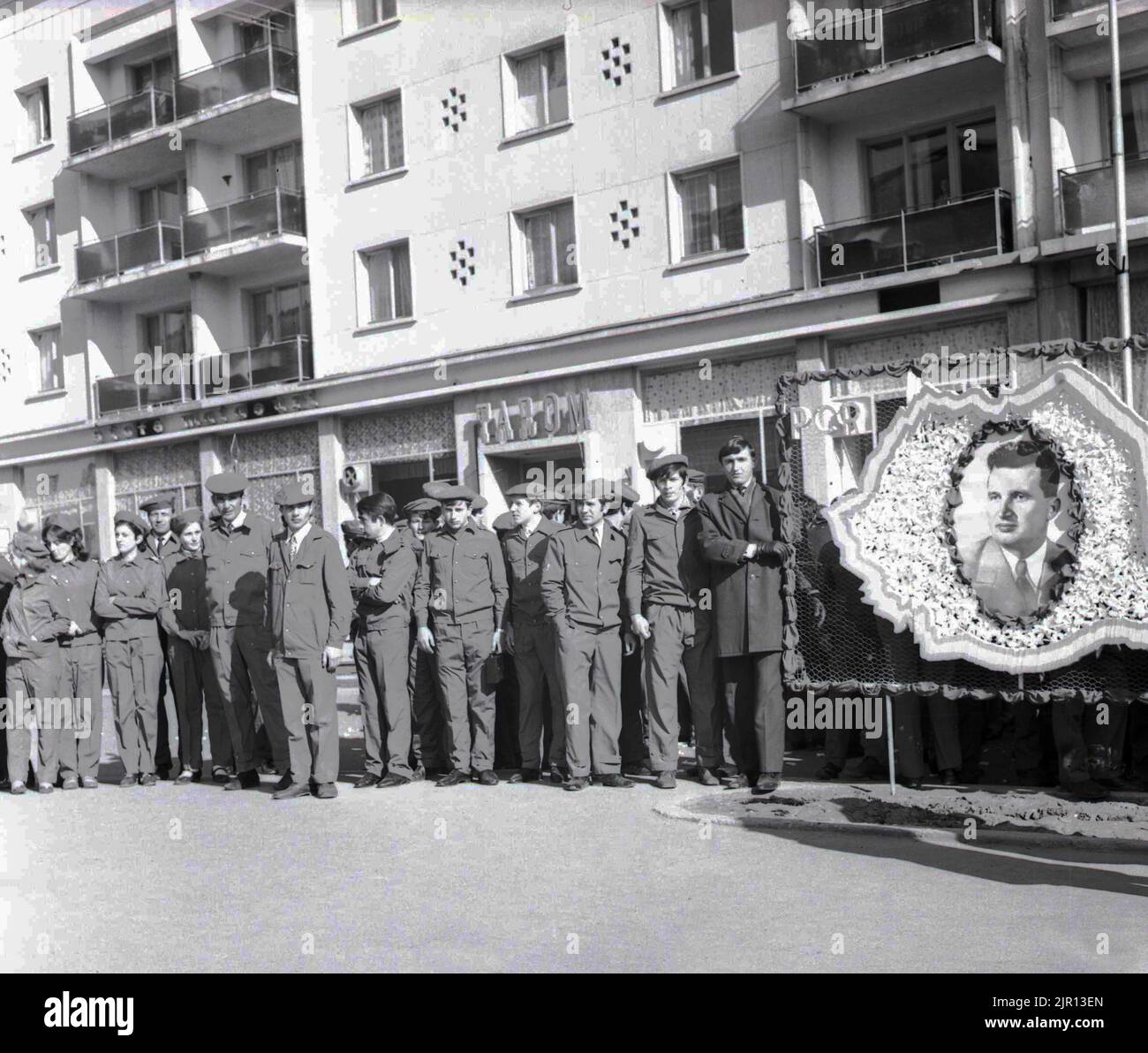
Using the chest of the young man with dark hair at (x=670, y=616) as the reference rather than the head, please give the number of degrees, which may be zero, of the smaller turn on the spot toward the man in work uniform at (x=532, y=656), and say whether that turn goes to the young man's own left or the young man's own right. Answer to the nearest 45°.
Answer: approximately 135° to the young man's own right

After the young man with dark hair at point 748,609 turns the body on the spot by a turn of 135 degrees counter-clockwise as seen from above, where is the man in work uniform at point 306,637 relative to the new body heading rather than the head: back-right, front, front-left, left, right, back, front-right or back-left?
back-left

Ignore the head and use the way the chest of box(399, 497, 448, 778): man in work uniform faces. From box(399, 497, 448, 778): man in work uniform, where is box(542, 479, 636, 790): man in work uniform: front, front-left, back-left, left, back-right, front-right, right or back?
front-left

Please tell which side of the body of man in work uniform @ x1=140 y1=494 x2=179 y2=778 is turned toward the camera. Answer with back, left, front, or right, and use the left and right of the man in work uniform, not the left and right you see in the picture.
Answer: front

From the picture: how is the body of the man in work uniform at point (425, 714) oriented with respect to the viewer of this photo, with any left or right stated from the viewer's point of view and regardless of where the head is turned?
facing the viewer

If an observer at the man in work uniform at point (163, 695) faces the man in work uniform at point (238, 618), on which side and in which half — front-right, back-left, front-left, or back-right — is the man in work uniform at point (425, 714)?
front-left

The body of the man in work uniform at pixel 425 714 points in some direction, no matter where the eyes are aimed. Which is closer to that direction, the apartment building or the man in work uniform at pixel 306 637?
the man in work uniform

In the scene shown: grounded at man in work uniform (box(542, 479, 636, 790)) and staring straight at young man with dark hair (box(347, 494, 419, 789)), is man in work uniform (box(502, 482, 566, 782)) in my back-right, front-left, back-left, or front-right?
front-right

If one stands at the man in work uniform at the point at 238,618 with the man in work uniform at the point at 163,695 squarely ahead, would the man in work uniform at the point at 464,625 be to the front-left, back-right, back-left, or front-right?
back-right

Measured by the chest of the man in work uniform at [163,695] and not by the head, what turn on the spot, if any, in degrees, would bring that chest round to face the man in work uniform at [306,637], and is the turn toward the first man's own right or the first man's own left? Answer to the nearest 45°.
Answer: approximately 45° to the first man's own left

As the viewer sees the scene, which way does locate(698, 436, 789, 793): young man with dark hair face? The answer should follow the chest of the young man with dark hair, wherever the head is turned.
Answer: toward the camera

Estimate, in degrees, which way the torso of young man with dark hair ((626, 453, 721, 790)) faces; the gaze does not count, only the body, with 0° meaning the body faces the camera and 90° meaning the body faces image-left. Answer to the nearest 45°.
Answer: approximately 0°

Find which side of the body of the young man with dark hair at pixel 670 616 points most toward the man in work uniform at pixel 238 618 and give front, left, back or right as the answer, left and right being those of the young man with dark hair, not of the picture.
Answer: right
